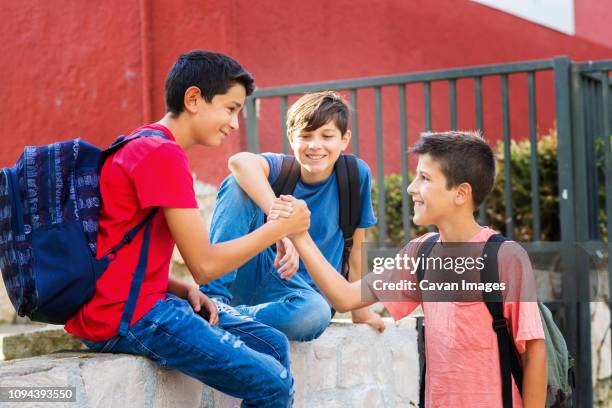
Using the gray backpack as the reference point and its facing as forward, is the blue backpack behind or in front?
behind

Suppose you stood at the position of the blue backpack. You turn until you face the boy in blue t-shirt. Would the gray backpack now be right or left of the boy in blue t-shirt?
right

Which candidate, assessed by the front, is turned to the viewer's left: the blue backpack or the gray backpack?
the blue backpack

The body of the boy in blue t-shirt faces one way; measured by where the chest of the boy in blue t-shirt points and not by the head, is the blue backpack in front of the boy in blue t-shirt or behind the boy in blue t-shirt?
in front

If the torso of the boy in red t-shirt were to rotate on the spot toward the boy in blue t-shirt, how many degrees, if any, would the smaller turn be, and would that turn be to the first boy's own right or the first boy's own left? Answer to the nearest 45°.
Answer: approximately 45° to the first boy's own left

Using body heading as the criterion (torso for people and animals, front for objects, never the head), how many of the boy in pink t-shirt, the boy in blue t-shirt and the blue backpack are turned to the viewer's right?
0

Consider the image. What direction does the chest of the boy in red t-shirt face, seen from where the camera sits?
to the viewer's right

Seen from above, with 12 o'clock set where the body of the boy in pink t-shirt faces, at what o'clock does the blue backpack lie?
The blue backpack is roughly at 1 o'clock from the boy in pink t-shirt.

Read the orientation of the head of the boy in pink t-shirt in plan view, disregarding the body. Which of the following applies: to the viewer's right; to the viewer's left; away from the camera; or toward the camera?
to the viewer's left

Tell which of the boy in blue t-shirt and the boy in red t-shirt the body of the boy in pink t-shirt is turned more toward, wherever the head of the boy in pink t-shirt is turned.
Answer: the boy in red t-shirt

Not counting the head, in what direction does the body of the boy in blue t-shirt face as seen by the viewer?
toward the camera

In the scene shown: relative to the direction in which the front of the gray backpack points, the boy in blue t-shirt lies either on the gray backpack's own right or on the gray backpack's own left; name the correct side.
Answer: on the gray backpack's own left

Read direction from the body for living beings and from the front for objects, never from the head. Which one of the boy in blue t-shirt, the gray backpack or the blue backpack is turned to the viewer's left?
the blue backpack

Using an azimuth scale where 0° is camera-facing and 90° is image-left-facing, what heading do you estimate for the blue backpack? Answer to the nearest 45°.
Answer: approximately 90°

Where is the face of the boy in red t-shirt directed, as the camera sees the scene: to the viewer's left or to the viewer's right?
to the viewer's right

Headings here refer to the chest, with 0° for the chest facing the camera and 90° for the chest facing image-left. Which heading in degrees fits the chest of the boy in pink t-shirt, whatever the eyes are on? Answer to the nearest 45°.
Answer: approximately 45°

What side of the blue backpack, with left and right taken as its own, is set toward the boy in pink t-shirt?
back
